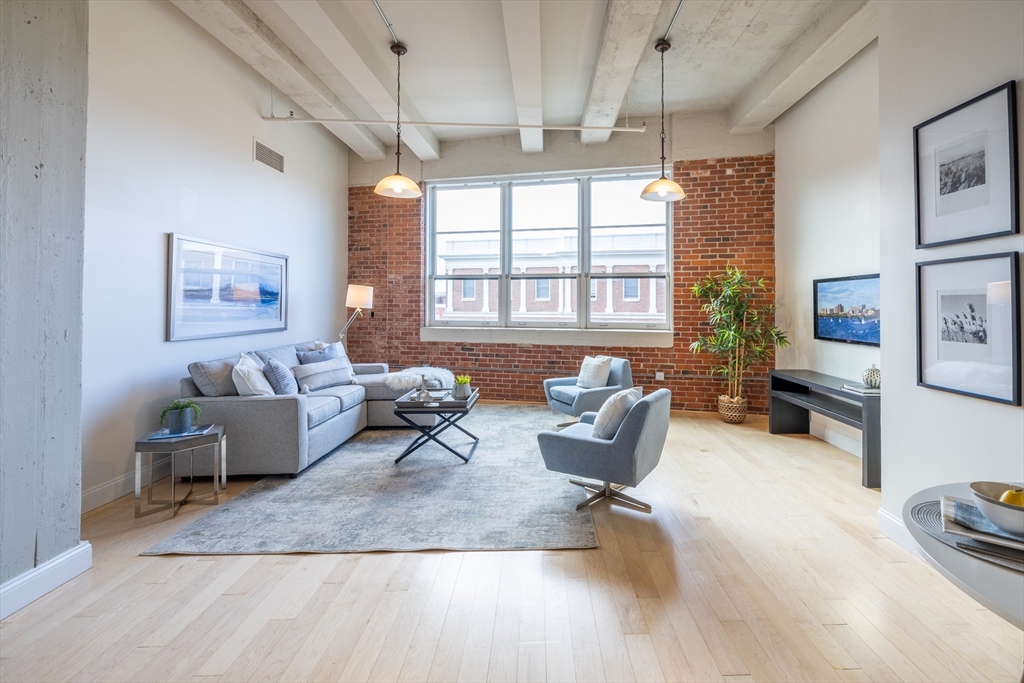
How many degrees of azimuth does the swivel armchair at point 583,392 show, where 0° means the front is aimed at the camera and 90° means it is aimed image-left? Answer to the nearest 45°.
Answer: approximately 45°

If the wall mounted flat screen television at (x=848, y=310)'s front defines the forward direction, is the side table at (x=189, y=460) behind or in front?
in front

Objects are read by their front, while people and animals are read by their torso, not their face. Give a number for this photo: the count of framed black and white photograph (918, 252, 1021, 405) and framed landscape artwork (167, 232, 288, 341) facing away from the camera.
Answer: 0

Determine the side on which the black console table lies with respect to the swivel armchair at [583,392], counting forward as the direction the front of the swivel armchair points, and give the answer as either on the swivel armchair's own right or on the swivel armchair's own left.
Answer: on the swivel armchair's own left

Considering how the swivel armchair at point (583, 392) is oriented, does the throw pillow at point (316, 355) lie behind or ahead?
ahead

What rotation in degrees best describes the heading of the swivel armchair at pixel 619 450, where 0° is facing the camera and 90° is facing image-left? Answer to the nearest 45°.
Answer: approximately 135°

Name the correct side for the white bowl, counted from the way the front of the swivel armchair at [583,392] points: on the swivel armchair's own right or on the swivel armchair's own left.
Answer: on the swivel armchair's own left

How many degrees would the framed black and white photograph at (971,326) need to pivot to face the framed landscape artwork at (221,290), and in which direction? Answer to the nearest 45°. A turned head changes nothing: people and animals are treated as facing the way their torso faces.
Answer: approximately 45° to its right

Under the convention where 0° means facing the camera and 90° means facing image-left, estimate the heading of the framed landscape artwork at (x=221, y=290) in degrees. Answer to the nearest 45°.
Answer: approximately 315°

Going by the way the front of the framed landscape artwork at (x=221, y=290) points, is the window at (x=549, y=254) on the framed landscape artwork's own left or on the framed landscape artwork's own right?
on the framed landscape artwork's own left

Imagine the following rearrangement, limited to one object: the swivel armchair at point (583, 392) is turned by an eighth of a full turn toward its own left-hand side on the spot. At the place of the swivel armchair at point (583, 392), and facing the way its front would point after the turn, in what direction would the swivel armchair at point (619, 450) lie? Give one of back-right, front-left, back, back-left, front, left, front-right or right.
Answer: front

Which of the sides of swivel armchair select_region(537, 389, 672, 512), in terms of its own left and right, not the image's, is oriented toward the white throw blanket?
front
